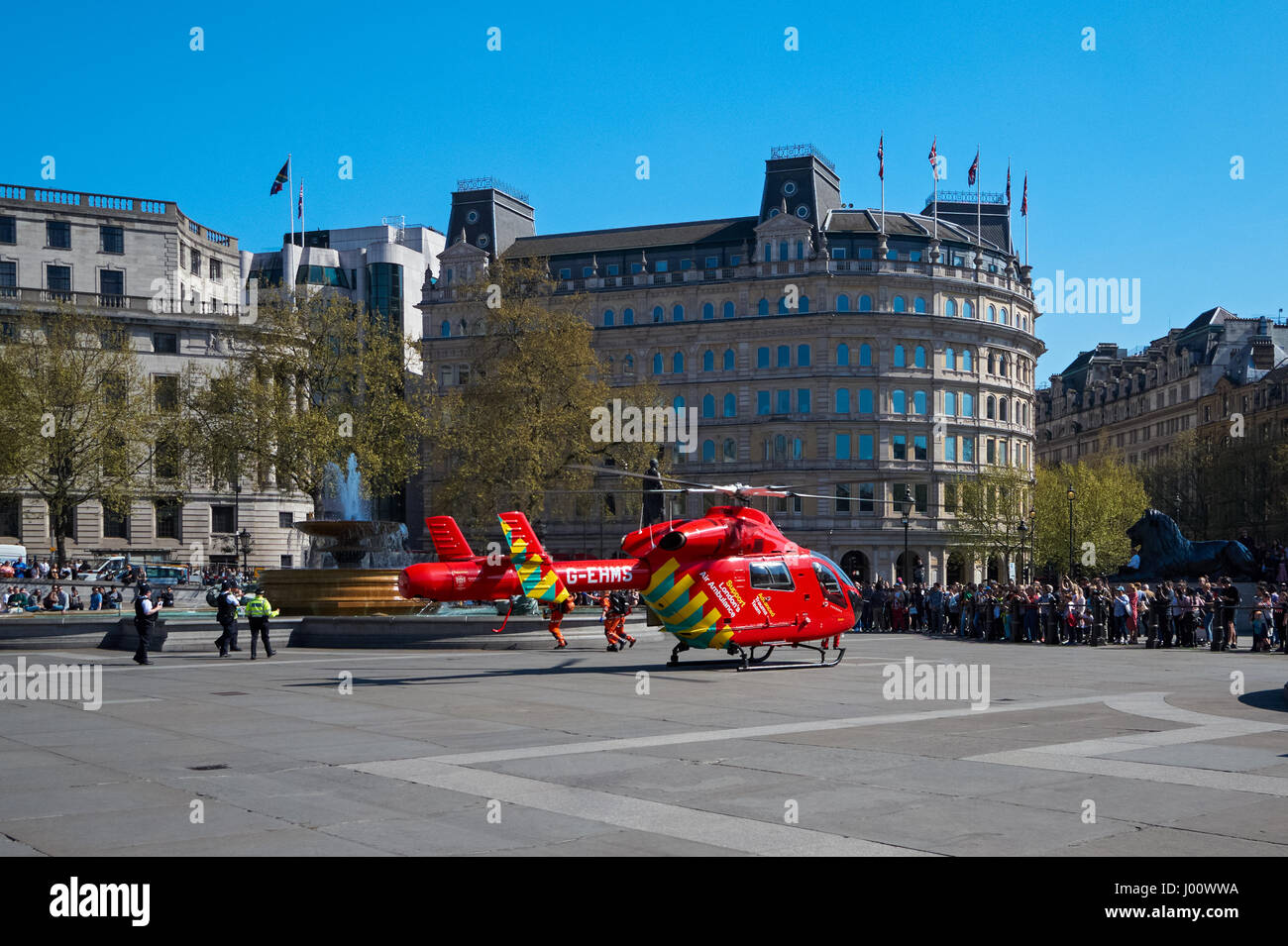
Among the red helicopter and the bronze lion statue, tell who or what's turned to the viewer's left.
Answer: the bronze lion statue

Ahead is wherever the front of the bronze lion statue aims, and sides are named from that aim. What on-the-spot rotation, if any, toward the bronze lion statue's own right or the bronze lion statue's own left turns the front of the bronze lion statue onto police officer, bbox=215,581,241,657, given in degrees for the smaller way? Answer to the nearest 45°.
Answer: approximately 45° to the bronze lion statue's own left

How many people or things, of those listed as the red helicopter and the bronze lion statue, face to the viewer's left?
1

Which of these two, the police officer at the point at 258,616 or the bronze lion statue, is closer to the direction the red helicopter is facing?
the bronze lion statue

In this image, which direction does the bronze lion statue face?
to the viewer's left

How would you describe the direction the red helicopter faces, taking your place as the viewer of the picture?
facing away from the viewer and to the right of the viewer

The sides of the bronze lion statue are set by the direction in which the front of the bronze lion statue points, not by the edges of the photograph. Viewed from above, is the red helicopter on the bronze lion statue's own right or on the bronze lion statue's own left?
on the bronze lion statue's own left
